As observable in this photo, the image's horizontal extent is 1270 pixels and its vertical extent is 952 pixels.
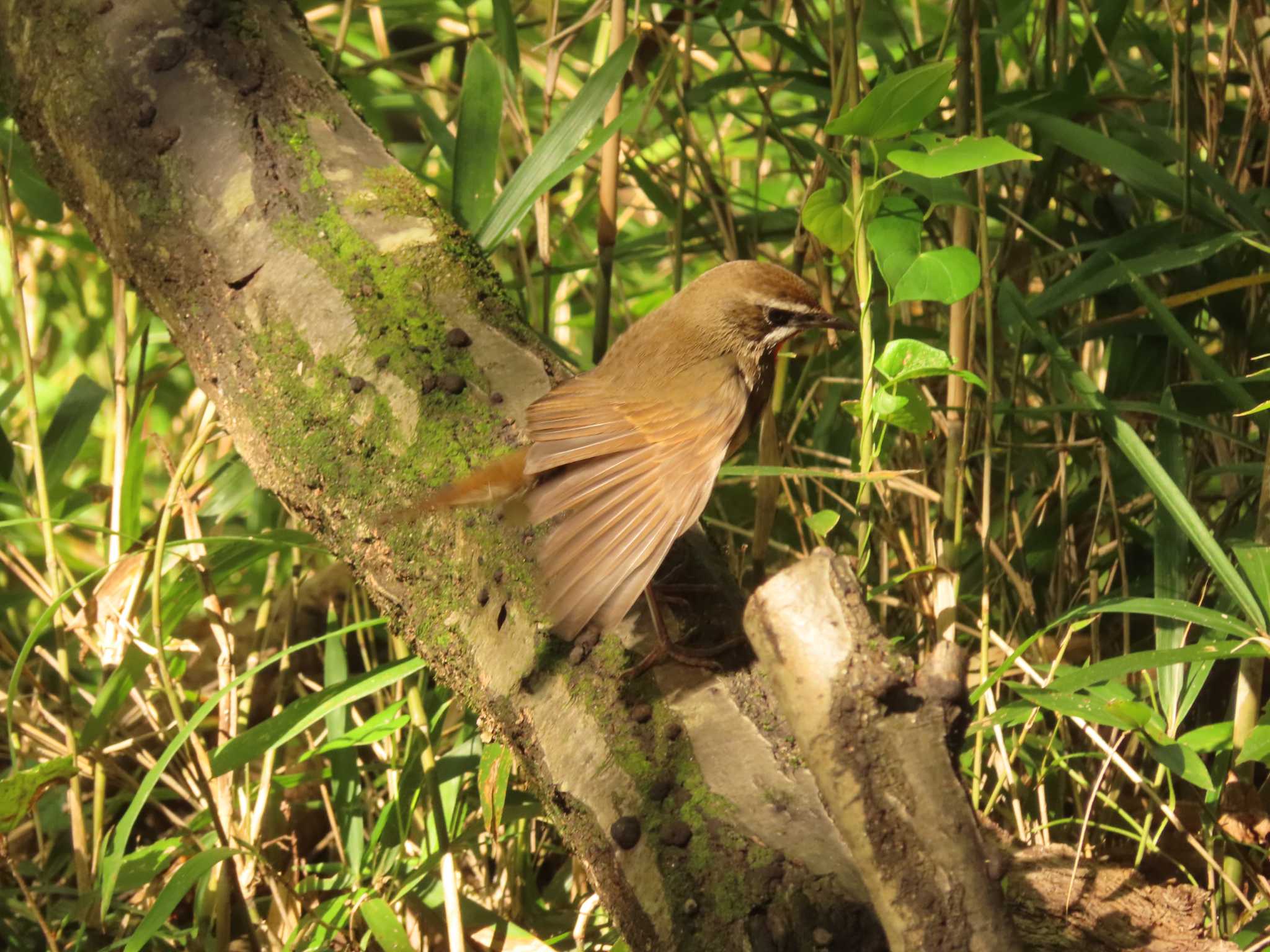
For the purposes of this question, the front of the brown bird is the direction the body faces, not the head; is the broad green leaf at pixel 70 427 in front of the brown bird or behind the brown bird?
behind

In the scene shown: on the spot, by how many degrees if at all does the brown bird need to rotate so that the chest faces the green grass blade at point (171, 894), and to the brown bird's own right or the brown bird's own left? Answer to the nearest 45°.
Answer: approximately 180°

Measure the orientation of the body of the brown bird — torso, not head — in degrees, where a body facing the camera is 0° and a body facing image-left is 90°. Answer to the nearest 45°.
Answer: approximately 270°

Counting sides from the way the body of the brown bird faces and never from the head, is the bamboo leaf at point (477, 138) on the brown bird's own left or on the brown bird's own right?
on the brown bird's own left

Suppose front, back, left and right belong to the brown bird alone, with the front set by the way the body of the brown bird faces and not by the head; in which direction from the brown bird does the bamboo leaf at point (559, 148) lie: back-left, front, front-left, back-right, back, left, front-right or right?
left

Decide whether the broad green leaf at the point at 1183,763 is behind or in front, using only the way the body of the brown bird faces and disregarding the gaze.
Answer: in front

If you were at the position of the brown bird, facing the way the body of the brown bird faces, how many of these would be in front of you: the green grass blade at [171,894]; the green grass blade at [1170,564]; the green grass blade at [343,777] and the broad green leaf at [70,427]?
1
